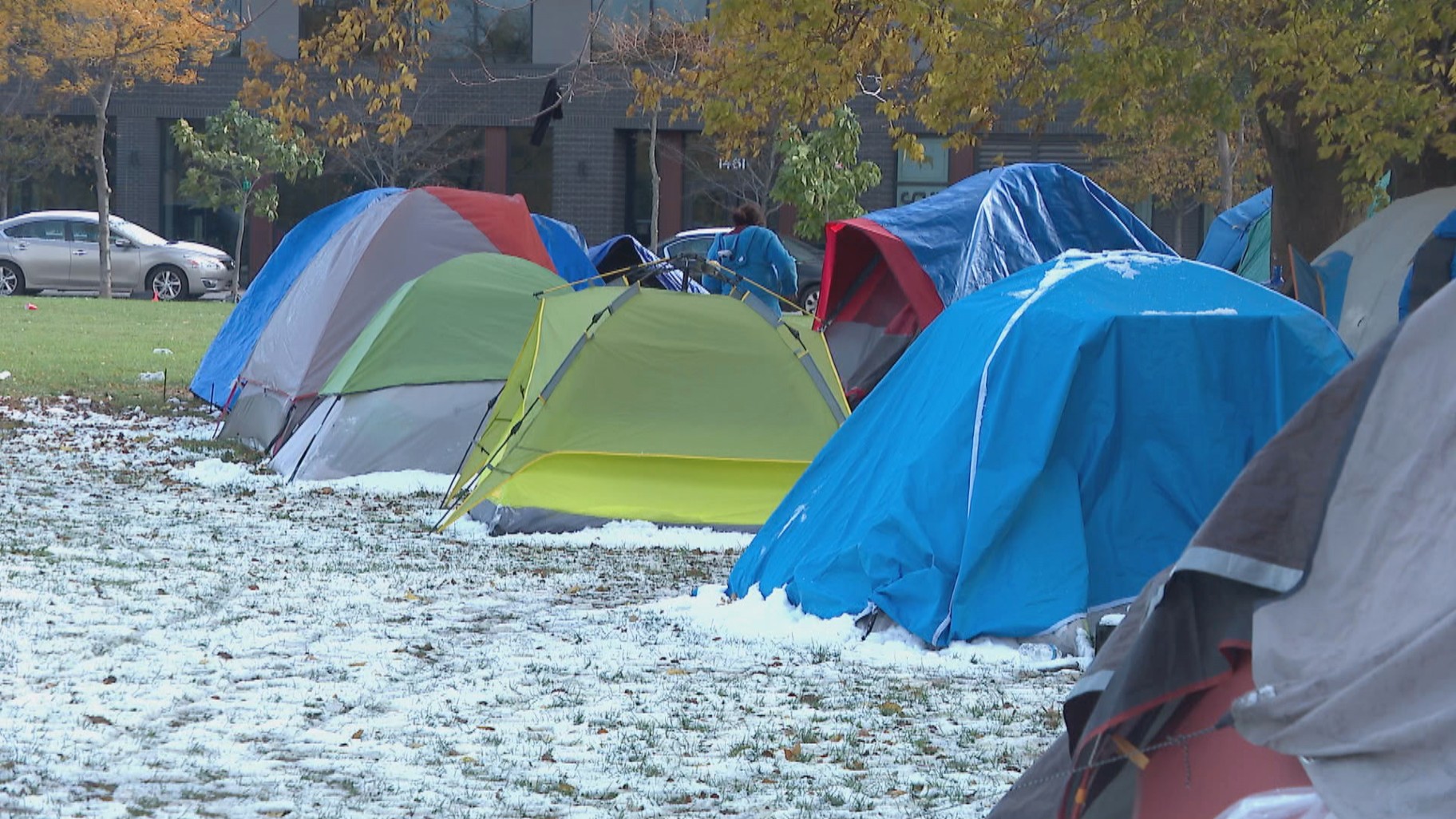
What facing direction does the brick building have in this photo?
toward the camera

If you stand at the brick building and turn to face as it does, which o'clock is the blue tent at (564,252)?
The blue tent is roughly at 12 o'clock from the brick building.

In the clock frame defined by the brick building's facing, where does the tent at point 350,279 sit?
The tent is roughly at 12 o'clock from the brick building.

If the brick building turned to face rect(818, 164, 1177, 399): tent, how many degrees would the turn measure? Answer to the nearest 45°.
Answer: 0° — it already faces it

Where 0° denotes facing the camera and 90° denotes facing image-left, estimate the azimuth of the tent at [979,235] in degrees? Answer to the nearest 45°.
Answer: approximately 45°

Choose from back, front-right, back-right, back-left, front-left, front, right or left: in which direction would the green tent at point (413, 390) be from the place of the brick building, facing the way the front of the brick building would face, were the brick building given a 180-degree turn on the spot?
back

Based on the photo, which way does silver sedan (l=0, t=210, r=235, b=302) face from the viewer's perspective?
to the viewer's right

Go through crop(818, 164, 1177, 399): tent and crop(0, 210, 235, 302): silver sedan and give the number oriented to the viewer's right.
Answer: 1

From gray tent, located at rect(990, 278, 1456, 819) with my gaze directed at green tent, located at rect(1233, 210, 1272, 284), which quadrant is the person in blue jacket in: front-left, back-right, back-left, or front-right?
front-left

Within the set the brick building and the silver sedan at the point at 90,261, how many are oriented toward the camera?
1

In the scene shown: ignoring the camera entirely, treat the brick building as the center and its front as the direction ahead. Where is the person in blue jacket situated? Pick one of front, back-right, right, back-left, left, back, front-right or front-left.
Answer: front

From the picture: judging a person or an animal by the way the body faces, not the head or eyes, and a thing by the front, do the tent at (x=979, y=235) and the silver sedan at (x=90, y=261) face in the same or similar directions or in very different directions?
very different directions

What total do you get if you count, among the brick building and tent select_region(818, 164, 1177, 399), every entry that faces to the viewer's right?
0

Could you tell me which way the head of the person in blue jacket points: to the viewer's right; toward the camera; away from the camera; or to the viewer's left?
away from the camera

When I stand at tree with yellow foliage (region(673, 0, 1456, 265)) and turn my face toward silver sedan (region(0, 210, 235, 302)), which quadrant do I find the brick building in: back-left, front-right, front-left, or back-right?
front-right
